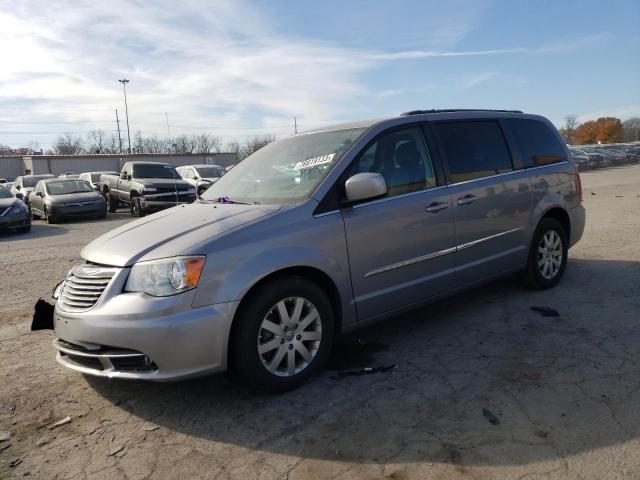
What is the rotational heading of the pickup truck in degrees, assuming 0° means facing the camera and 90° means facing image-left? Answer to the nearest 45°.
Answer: approximately 315°

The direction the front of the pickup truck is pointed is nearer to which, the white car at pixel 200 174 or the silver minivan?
the silver minivan

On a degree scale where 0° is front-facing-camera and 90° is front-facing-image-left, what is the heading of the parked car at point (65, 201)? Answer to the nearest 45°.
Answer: approximately 315°

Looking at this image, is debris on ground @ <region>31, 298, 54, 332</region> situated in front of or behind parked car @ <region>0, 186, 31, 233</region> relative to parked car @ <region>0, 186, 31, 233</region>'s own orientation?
in front

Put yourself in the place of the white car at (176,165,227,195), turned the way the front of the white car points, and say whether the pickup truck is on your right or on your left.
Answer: on your right

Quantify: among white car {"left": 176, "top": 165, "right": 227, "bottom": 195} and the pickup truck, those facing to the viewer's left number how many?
0

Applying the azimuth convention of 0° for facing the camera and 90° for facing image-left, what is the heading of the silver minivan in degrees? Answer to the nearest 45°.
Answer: approximately 45°
